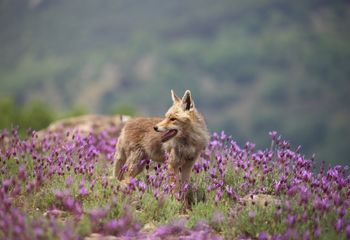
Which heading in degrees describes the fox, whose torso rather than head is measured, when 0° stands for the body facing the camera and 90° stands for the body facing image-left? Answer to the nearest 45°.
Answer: approximately 315°

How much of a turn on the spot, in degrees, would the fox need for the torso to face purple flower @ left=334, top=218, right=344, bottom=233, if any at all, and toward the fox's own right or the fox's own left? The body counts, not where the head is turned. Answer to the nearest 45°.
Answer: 0° — it already faces it
